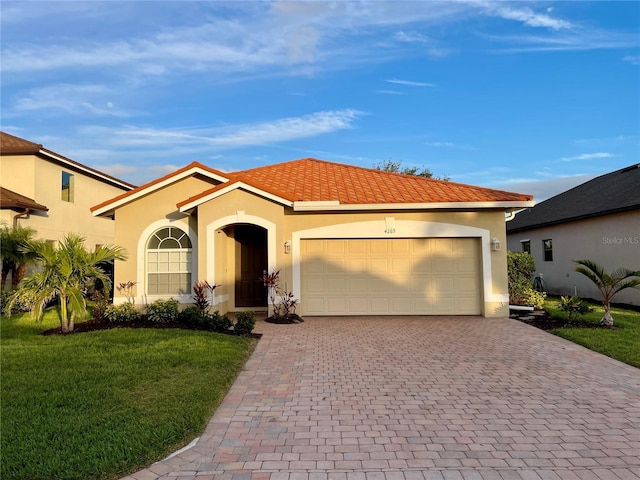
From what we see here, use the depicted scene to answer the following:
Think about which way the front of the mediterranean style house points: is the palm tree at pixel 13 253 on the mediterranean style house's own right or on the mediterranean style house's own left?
on the mediterranean style house's own right

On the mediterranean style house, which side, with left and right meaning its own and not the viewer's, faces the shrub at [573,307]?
left

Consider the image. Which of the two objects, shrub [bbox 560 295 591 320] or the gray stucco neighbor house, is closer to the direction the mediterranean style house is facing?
the shrub

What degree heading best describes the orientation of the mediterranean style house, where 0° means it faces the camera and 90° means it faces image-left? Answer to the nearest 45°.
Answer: approximately 0°

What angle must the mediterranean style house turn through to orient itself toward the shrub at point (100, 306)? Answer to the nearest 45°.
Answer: approximately 90° to its right
